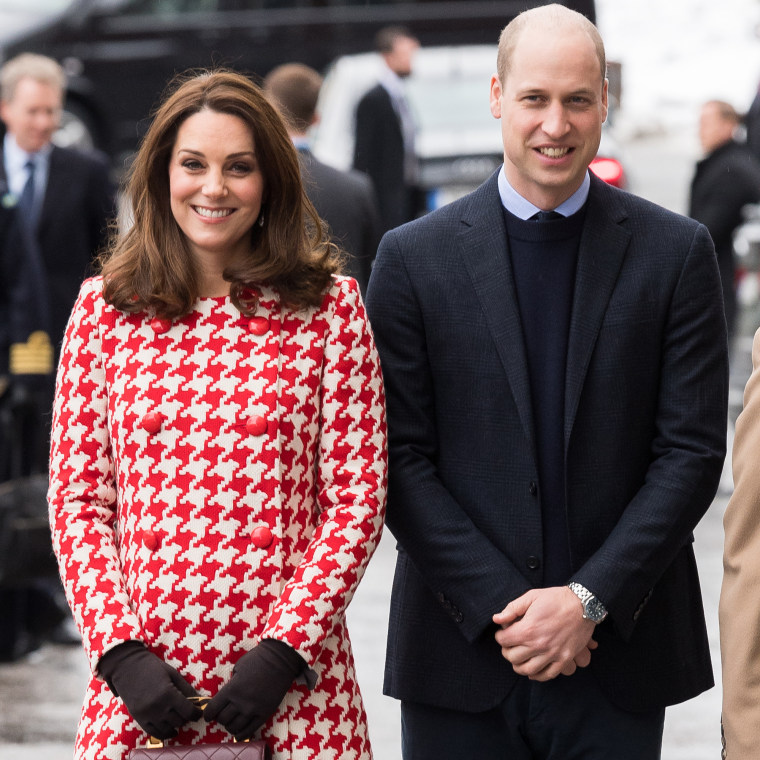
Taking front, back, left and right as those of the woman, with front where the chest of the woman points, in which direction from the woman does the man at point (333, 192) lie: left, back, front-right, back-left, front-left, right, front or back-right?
back

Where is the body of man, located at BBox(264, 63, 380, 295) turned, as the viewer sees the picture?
away from the camera

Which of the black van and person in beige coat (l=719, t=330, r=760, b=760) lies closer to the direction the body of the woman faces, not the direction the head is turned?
the person in beige coat

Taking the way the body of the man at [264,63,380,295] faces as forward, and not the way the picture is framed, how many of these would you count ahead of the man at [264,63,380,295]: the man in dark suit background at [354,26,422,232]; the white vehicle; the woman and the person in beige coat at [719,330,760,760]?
2

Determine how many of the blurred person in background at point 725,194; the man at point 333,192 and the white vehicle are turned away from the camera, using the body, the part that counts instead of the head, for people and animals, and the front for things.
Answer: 2

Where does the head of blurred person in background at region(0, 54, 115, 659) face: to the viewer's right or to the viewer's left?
to the viewer's right

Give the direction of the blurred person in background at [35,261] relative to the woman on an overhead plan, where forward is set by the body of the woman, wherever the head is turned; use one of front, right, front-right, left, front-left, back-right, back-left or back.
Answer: back

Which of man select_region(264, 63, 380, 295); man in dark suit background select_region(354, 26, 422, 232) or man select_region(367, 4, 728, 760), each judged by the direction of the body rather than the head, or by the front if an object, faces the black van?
man select_region(264, 63, 380, 295)

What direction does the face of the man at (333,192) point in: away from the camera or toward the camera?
away from the camera

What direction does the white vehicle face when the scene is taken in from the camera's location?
facing away from the viewer

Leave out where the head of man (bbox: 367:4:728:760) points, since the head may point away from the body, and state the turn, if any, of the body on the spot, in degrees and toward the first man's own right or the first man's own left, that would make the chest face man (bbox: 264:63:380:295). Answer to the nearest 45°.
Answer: approximately 180°

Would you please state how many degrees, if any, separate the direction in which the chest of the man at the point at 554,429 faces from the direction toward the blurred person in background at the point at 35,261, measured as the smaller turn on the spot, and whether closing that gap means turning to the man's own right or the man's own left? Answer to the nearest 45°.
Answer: approximately 135° to the man's own right

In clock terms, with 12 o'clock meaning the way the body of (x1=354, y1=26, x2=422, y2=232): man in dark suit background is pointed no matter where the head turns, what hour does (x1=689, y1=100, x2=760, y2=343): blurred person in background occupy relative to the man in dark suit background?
The blurred person in background is roughly at 1 o'clock from the man in dark suit background.
